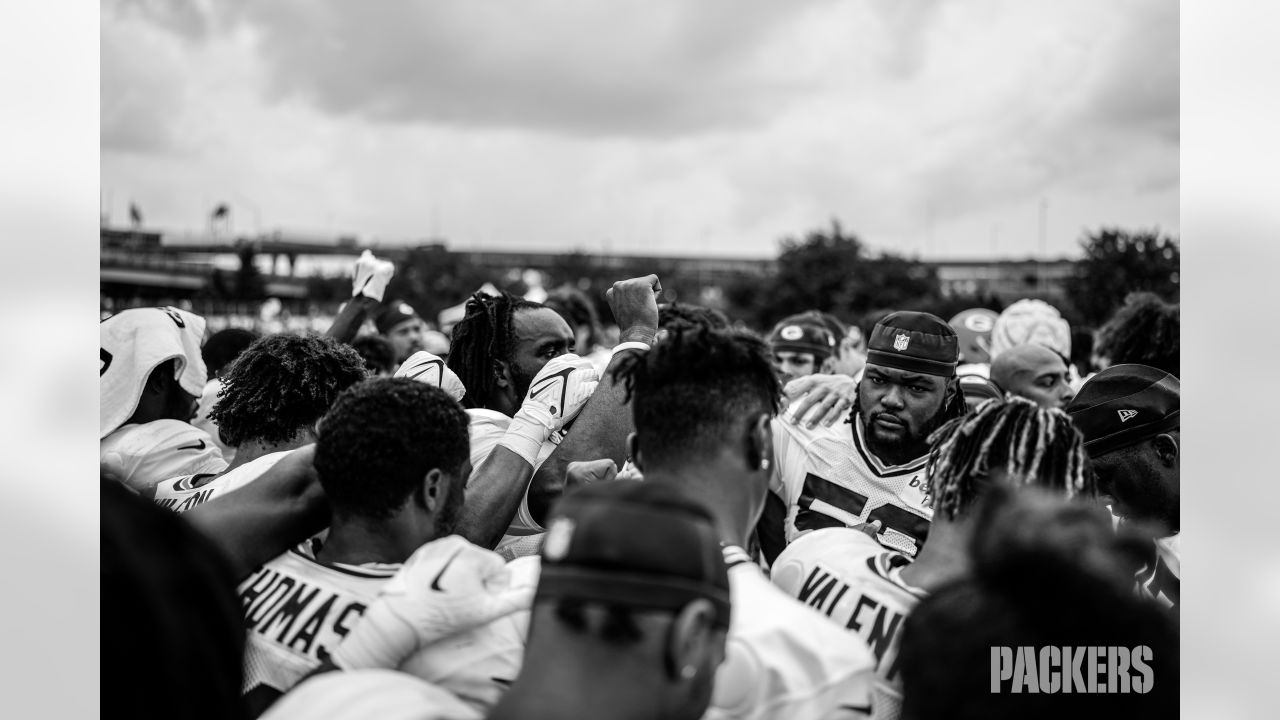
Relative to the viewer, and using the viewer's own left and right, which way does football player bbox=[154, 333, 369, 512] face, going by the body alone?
facing away from the viewer and to the right of the viewer

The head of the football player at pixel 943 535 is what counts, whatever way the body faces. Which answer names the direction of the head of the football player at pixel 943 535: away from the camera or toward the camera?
away from the camera

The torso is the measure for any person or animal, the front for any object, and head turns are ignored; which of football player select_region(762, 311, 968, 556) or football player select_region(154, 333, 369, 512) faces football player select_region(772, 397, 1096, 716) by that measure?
football player select_region(762, 311, 968, 556)

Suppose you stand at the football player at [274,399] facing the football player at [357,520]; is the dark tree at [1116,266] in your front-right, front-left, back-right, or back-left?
back-left

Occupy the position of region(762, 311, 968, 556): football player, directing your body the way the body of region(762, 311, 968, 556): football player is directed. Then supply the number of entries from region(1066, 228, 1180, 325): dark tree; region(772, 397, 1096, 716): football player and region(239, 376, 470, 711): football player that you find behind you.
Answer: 1

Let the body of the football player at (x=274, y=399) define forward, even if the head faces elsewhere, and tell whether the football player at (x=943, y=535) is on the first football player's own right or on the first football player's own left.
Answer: on the first football player's own right

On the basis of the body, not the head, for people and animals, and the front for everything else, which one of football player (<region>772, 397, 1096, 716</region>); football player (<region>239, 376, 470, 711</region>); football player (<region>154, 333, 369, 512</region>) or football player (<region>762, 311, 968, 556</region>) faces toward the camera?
football player (<region>762, 311, 968, 556</region>)

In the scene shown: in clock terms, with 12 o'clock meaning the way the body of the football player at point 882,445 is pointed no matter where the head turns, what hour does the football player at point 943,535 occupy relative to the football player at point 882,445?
the football player at point 943,535 is roughly at 12 o'clock from the football player at point 882,445.

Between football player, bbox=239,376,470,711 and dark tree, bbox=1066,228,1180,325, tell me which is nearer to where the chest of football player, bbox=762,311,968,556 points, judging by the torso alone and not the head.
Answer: the football player

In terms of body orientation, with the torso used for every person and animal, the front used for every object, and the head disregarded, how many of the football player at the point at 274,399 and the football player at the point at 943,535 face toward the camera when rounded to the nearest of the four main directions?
0

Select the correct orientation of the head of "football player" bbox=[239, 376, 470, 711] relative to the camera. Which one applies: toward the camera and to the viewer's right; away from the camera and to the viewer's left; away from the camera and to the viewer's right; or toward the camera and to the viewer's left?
away from the camera and to the viewer's right

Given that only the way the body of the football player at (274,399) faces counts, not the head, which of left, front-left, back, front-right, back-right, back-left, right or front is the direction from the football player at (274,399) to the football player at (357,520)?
back-right

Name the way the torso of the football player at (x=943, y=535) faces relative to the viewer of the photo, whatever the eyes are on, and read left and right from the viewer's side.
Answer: facing away from the viewer and to the right of the viewer

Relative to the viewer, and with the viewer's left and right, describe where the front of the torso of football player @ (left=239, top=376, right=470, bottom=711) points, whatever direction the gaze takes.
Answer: facing away from the viewer and to the right of the viewer

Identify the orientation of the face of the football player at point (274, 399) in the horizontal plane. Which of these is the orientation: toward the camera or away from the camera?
away from the camera

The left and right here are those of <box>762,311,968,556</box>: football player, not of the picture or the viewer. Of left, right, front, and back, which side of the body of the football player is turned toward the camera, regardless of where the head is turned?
front
